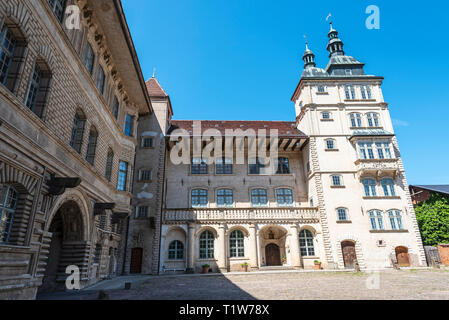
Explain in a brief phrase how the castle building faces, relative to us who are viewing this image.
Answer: facing the viewer
